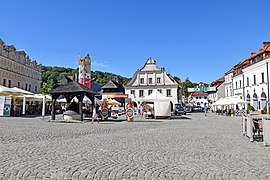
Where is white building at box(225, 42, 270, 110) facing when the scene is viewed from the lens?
facing the viewer and to the left of the viewer

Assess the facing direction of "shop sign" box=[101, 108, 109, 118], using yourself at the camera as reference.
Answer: facing the viewer

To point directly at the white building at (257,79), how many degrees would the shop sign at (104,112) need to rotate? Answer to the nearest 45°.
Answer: approximately 135° to its left

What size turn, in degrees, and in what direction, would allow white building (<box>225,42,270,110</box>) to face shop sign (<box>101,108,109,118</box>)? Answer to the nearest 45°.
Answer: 0° — it already faces it

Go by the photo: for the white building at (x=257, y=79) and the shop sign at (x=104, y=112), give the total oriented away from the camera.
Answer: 0

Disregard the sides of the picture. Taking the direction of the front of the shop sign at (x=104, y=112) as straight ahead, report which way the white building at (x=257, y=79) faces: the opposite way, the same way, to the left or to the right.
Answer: to the right
